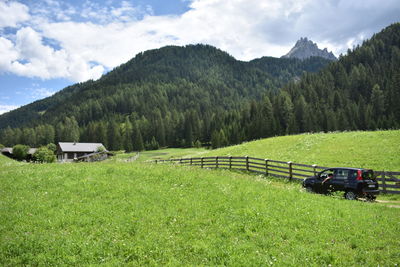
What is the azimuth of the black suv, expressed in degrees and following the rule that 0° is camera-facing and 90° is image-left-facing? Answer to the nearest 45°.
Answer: approximately 135°
